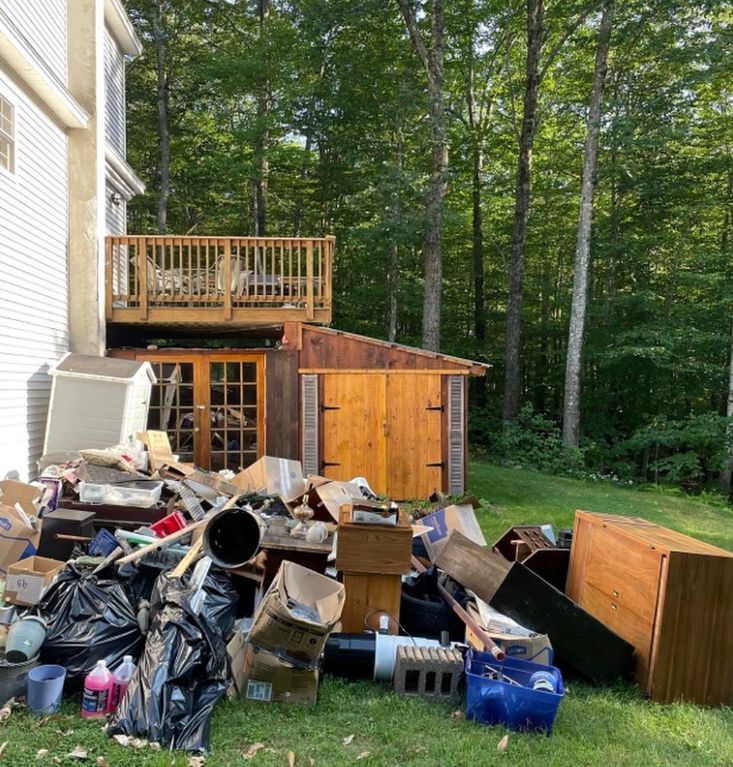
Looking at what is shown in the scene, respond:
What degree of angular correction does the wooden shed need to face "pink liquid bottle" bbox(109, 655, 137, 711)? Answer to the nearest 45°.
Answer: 0° — it already faces it

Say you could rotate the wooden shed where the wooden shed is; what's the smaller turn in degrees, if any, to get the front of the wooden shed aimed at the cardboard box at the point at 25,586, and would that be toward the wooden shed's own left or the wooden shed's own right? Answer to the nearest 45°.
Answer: approximately 45° to the wooden shed's own right

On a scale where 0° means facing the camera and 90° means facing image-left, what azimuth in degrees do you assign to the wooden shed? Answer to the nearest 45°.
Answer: approximately 0°

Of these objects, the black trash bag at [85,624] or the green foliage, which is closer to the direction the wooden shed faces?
the black trash bag

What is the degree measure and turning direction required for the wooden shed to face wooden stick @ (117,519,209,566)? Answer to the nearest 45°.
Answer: approximately 45° to its right

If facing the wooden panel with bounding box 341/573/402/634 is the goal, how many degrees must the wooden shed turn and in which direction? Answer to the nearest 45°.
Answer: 0° — it already faces it

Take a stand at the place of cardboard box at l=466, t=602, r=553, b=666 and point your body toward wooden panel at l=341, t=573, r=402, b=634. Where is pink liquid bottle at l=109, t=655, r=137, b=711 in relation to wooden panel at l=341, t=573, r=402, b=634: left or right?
left

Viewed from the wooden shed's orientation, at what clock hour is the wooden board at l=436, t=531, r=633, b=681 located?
The wooden board is roughly at 12 o'clock from the wooden shed.

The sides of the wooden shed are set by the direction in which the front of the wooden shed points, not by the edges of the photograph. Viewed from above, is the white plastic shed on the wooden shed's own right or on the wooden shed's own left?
on the wooden shed's own right
